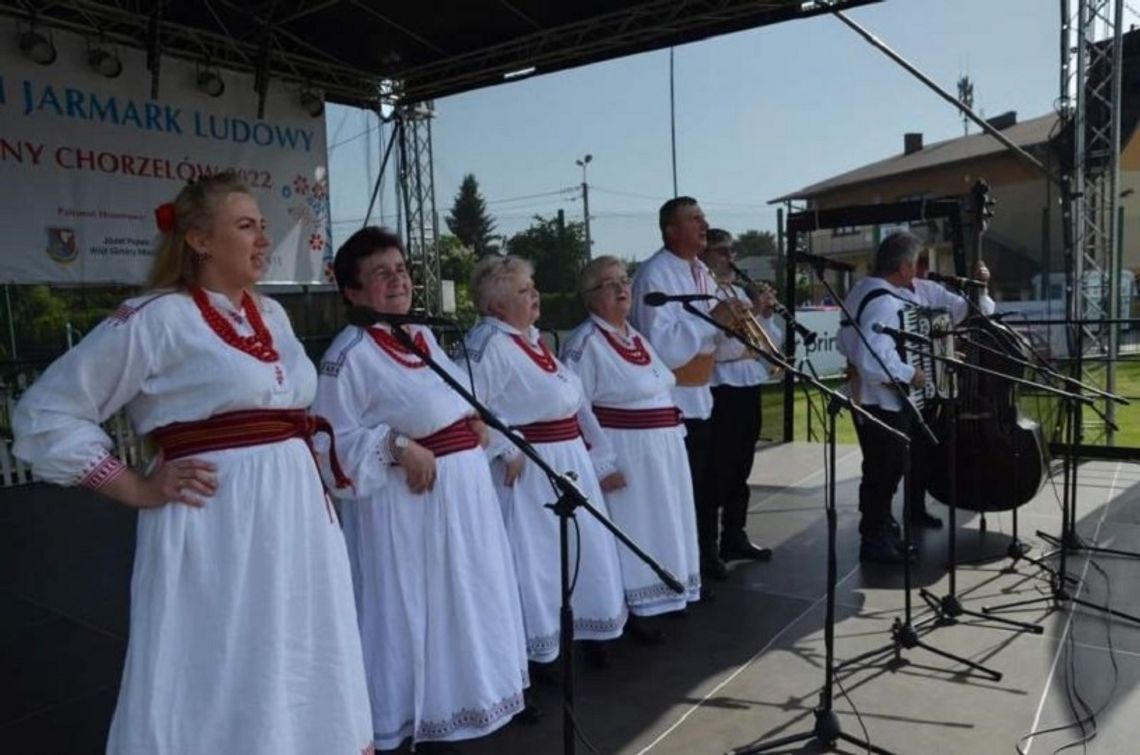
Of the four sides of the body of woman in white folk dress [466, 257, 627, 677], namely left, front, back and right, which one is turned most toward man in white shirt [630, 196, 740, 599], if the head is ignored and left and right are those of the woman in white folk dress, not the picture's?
left

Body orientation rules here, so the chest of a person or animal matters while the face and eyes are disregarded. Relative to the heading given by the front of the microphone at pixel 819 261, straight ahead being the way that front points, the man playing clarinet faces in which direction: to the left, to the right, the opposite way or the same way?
the opposite way

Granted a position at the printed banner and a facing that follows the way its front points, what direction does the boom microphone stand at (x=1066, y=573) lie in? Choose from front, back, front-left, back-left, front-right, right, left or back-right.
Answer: front

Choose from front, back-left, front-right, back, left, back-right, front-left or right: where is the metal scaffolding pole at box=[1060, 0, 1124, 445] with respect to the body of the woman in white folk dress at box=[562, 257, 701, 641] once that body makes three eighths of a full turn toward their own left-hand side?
front-right

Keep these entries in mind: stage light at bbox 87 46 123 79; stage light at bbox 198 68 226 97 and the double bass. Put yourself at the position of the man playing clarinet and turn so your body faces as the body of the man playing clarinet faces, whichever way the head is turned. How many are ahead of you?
1

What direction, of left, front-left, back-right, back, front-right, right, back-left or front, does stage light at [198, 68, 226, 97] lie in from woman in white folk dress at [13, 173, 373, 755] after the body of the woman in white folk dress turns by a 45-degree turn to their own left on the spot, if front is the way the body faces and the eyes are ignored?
left

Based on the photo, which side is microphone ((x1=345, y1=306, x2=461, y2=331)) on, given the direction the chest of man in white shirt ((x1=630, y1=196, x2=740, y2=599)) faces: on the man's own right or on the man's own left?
on the man's own right

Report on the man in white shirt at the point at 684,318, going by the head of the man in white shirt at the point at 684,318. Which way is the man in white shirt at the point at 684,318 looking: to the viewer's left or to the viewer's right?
to the viewer's right

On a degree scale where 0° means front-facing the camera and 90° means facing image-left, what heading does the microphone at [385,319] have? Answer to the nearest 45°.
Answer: approximately 90°
